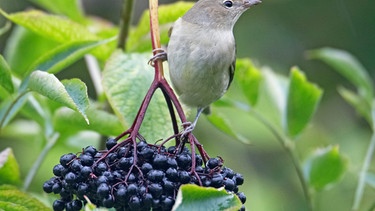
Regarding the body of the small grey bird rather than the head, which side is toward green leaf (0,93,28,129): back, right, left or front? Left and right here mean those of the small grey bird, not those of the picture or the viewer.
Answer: right

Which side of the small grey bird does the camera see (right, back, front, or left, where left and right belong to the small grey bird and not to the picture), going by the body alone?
front

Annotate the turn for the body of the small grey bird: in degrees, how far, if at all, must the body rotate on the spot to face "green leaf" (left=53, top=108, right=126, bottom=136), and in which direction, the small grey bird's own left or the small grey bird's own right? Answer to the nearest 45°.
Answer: approximately 135° to the small grey bird's own right

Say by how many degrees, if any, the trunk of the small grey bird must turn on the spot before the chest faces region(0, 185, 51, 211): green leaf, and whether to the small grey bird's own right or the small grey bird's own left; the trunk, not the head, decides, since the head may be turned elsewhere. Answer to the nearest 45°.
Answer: approximately 45° to the small grey bird's own right

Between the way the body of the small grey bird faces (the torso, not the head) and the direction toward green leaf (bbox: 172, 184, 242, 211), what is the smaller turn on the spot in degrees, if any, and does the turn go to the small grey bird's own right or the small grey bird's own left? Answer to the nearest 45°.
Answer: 0° — it already faces it
